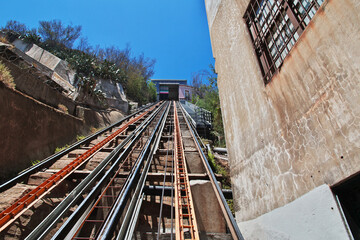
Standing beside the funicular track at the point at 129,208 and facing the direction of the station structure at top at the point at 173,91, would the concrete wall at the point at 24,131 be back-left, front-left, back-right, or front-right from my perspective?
front-left

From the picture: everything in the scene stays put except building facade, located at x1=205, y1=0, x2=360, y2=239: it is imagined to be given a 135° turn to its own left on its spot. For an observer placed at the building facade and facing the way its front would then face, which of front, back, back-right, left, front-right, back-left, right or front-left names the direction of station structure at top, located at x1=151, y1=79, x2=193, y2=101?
back-left

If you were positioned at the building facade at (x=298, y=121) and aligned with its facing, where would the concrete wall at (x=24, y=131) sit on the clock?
The concrete wall is roughly at 1 o'clock from the building facade.

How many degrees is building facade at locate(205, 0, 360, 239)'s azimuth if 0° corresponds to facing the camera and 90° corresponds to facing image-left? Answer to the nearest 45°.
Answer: approximately 45°
